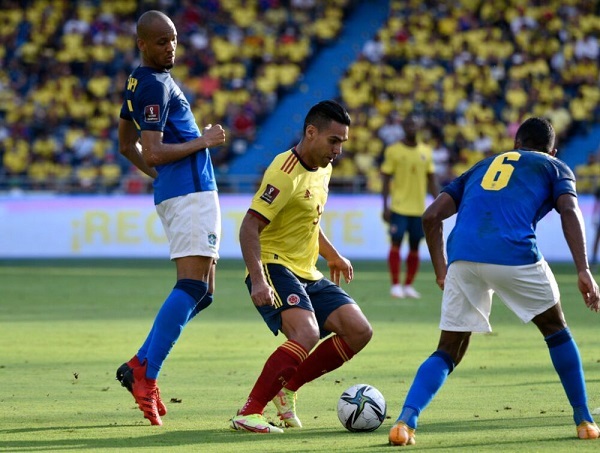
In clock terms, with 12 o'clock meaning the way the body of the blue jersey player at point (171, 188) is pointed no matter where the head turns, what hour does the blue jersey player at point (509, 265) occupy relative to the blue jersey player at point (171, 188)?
the blue jersey player at point (509, 265) is roughly at 1 o'clock from the blue jersey player at point (171, 188).

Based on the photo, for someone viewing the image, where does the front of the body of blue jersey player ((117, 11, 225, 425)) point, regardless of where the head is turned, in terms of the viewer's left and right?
facing to the right of the viewer

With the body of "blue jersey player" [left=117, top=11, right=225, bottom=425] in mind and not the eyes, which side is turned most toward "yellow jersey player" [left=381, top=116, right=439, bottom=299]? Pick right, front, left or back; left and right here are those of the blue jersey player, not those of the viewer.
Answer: left

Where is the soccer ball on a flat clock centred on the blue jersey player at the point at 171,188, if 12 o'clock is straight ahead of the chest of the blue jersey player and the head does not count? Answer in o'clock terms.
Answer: The soccer ball is roughly at 1 o'clock from the blue jersey player.

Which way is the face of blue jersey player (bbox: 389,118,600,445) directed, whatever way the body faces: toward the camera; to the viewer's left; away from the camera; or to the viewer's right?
away from the camera

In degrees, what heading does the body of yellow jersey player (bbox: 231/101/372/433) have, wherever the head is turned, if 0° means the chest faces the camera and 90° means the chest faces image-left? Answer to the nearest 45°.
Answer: approximately 315°

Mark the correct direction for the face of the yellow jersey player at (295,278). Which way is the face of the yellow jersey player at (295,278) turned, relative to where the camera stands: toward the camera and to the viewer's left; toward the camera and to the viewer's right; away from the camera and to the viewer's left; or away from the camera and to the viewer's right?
toward the camera and to the viewer's right
